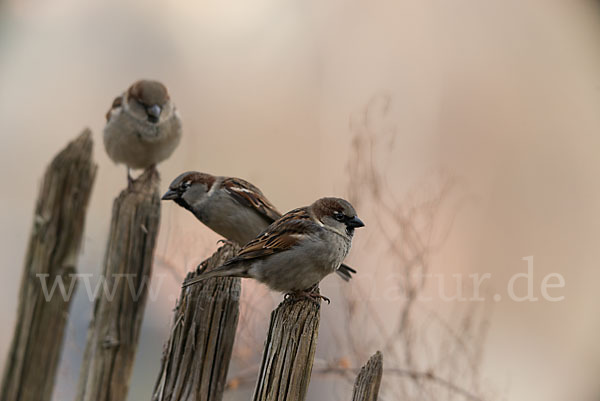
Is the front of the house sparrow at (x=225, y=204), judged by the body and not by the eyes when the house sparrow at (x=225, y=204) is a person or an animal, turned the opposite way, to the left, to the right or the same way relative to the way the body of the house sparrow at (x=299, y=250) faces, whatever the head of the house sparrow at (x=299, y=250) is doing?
the opposite way

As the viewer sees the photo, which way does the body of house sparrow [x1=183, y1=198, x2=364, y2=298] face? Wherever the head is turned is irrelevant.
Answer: to the viewer's right

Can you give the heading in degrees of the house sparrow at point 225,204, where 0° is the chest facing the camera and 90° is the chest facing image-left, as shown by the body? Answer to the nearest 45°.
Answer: approximately 90°

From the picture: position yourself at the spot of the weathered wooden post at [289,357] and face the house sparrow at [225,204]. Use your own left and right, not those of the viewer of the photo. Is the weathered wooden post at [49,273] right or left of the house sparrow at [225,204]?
left

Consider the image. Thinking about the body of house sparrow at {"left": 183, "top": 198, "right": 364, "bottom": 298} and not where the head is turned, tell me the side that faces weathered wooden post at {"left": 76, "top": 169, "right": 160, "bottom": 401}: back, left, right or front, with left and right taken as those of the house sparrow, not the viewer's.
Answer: back

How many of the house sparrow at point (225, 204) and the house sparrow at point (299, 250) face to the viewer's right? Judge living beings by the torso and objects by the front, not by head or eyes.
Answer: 1

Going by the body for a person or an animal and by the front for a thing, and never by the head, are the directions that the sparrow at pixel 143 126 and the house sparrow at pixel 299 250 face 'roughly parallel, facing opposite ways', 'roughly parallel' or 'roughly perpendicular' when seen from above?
roughly perpendicular

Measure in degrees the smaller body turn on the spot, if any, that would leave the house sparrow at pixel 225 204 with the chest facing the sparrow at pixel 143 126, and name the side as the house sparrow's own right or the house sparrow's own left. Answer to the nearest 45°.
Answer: approximately 45° to the house sparrow's own right
